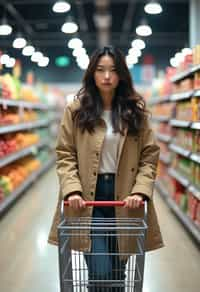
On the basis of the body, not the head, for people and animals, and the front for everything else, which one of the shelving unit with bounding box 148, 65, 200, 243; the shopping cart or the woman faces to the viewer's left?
the shelving unit

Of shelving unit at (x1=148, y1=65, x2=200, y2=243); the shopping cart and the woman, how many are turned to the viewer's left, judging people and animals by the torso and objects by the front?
1

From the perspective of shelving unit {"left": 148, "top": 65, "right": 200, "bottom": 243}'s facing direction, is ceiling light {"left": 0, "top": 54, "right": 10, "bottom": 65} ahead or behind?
ahead

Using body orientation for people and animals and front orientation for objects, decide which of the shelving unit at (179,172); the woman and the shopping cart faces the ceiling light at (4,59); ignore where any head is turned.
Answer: the shelving unit

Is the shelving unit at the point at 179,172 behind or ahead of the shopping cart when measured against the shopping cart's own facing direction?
behind

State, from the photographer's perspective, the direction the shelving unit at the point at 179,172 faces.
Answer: facing to the left of the viewer

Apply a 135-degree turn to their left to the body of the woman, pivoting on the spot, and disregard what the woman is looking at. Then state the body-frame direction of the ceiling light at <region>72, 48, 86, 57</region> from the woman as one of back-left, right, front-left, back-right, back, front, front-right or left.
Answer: front-left

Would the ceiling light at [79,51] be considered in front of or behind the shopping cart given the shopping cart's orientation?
behind
